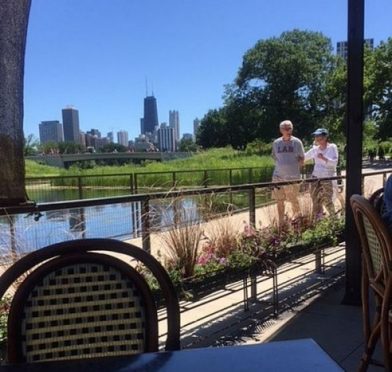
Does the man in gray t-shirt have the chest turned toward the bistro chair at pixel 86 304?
yes

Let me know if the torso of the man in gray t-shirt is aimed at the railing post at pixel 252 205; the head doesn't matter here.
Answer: yes

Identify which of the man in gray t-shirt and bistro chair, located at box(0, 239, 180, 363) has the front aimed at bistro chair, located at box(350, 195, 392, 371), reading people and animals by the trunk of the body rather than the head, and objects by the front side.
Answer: the man in gray t-shirt

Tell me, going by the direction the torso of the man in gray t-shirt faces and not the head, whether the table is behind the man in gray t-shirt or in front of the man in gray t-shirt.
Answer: in front

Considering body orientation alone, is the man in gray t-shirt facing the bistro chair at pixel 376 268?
yes

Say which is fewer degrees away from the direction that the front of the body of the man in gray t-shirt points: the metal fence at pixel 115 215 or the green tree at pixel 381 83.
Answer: the metal fence

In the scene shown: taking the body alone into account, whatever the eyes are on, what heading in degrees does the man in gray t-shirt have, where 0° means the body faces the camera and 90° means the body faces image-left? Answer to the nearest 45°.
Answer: approximately 0°
